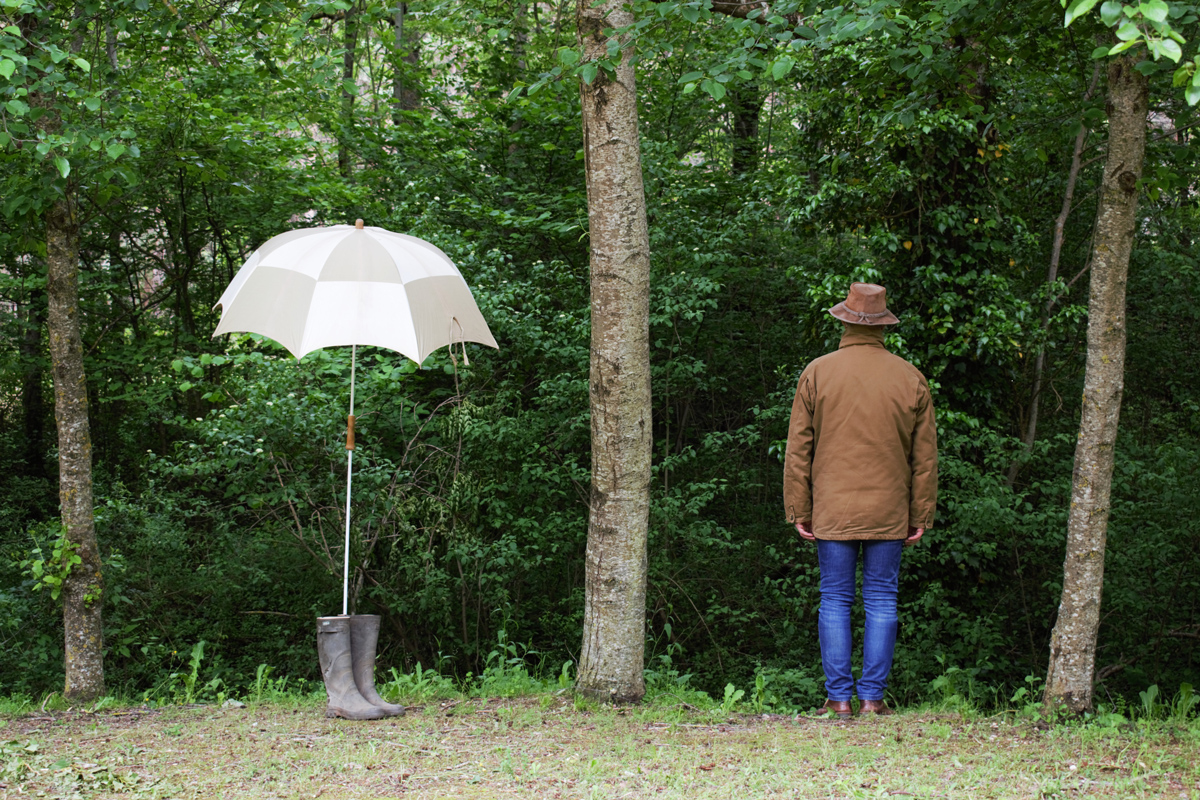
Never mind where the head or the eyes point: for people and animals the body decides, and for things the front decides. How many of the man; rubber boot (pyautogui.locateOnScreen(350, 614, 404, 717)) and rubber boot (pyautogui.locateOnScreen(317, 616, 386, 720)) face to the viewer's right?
2

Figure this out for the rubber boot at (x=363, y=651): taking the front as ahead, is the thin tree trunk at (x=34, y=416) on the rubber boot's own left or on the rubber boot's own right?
on the rubber boot's own left

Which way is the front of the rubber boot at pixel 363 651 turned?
to the viewer's right

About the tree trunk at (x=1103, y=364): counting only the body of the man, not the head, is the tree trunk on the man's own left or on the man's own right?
on the man's own right

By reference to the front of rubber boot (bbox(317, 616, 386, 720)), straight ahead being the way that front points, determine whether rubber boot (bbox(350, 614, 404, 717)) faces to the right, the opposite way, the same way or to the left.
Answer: the same way

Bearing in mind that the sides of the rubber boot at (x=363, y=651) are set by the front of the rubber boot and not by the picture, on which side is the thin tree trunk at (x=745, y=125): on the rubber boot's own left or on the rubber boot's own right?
on the rubber boot's own left

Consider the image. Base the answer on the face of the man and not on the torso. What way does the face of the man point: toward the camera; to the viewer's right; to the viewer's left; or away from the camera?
away from the camera

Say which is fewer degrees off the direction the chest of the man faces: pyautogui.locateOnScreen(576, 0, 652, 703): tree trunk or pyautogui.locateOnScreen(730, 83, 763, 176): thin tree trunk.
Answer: the thin tree trunk

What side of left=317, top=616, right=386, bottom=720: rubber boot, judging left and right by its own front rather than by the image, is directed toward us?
right

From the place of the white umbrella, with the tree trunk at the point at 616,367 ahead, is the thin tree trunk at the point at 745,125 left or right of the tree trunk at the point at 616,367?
left

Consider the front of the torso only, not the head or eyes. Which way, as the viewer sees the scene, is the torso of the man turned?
away from the camera

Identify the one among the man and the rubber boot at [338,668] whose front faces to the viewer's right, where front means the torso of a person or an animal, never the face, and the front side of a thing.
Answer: the rubber boot
